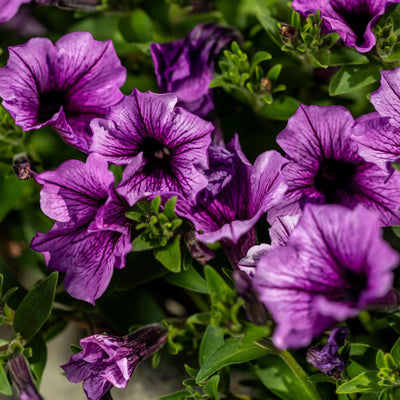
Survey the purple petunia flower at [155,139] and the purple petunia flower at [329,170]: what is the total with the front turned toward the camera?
2
